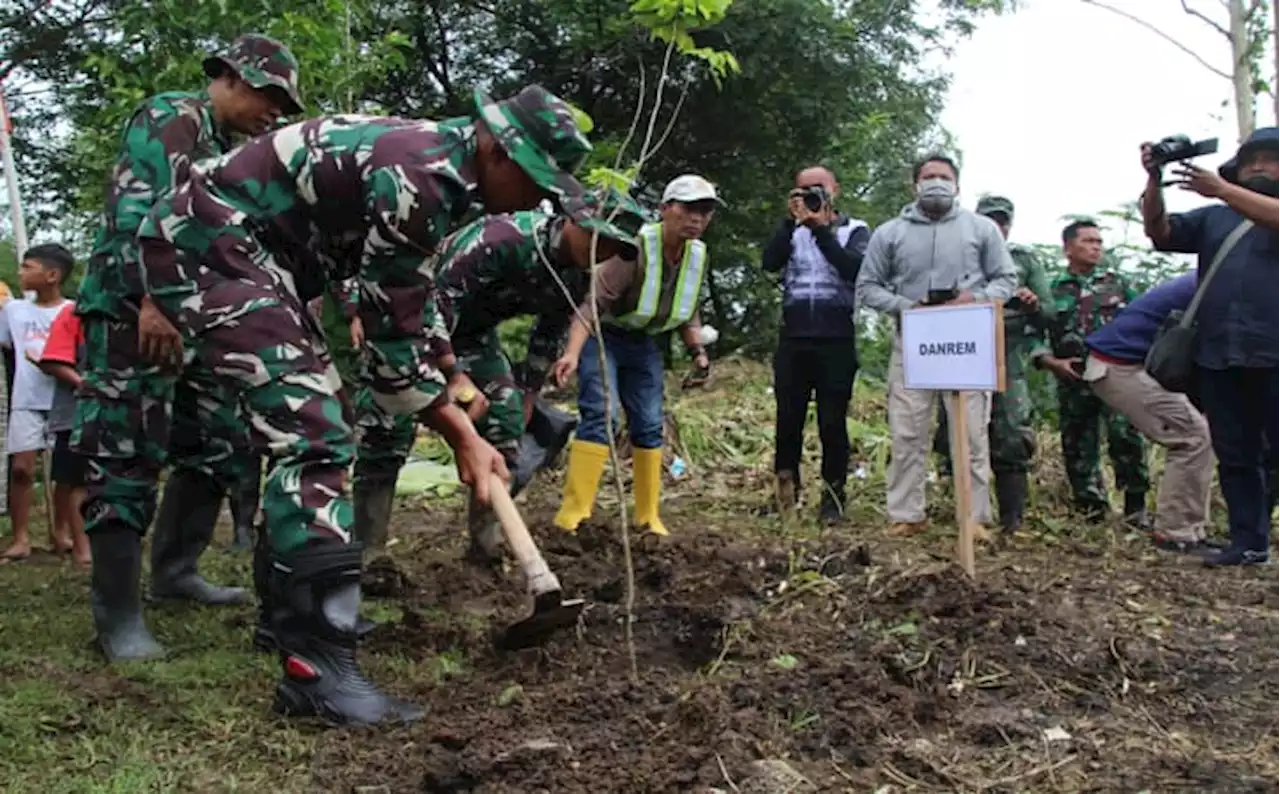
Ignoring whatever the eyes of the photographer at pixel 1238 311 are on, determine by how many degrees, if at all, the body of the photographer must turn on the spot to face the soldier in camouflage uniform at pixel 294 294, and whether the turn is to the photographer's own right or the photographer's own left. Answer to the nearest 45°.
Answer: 0° — they already face them

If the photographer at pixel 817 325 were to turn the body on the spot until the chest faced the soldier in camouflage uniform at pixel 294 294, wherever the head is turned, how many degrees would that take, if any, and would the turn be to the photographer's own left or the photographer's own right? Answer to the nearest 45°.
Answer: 0° — they already face them

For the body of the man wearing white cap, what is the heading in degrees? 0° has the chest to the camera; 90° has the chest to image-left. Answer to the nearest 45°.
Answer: approximately 315°

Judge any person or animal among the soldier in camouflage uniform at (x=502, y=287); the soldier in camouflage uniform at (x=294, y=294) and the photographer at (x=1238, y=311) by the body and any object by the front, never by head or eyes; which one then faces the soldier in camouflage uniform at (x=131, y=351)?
the photographer

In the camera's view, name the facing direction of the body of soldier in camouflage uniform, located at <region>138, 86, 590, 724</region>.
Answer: to the viewer's right

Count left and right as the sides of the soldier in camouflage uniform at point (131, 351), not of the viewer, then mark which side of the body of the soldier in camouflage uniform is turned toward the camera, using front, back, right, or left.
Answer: right

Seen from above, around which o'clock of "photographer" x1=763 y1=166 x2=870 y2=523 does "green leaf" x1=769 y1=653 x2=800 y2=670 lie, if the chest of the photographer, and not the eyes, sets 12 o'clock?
The green leaf is roughly at 12 o'clock from the photographer.

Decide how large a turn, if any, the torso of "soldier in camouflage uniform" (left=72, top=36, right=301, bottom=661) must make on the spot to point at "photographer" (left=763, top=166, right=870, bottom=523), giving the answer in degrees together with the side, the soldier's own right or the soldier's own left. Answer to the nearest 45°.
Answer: approximately 45° to the soldier's own left

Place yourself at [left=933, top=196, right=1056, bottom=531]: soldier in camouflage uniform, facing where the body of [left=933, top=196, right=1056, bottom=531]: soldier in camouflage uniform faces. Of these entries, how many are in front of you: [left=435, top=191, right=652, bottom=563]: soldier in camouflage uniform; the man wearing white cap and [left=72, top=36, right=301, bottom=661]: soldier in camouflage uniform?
3

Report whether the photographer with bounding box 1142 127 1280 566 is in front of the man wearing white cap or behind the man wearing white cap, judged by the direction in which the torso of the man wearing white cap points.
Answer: in front

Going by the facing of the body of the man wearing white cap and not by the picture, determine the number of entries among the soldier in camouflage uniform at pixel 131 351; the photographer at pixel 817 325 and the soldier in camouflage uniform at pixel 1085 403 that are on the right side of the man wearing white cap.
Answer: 1

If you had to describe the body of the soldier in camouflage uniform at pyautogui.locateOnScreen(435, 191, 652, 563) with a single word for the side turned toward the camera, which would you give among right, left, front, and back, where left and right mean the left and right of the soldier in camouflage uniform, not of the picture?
right
